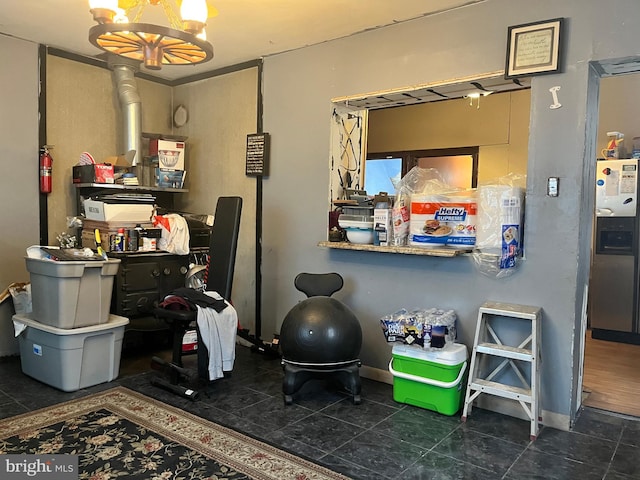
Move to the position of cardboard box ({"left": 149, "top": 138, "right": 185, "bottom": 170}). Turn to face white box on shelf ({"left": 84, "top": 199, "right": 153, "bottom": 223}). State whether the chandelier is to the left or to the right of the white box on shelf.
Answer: left

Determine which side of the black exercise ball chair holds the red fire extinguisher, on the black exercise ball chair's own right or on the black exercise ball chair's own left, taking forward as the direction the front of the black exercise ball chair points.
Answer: on the black exercise ball chair's own right

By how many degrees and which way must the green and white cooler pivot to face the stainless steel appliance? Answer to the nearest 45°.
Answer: approximately 180°

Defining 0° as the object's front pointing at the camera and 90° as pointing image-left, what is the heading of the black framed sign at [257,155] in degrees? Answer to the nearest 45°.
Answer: approximately 45°

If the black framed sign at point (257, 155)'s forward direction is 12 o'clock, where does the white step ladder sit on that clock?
The white step ladder is roughly at 9 o'clock from the black framed sign.

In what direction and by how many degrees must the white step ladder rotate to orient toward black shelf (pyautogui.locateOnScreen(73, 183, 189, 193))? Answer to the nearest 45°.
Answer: approximately 45° to its right

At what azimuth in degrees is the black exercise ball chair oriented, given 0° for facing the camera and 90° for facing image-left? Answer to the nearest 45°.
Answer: approximately 0°

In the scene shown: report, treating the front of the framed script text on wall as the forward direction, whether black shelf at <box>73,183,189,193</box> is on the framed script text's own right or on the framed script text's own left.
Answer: on the framed script text's own right
